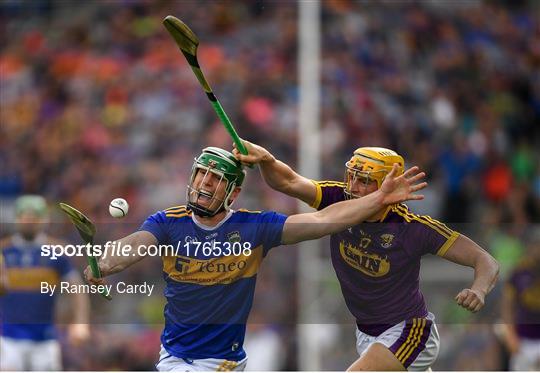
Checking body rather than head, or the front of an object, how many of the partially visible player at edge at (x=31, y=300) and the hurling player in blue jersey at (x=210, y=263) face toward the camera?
2

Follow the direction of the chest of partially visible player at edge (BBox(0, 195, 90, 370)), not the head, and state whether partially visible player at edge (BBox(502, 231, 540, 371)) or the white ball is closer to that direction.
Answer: the white ball

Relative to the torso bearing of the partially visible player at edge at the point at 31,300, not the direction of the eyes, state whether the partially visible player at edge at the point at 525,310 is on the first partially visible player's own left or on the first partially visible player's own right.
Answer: on the first partially visible player's own left

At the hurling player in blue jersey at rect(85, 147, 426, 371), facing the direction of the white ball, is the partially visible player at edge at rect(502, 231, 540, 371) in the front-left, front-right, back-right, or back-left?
back-right

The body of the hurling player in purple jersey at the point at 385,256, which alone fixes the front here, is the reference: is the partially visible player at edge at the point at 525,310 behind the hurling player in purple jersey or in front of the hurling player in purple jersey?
behind

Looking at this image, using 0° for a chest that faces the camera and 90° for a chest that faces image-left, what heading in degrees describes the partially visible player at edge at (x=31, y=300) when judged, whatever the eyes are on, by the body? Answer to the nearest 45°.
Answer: approximately 0°
